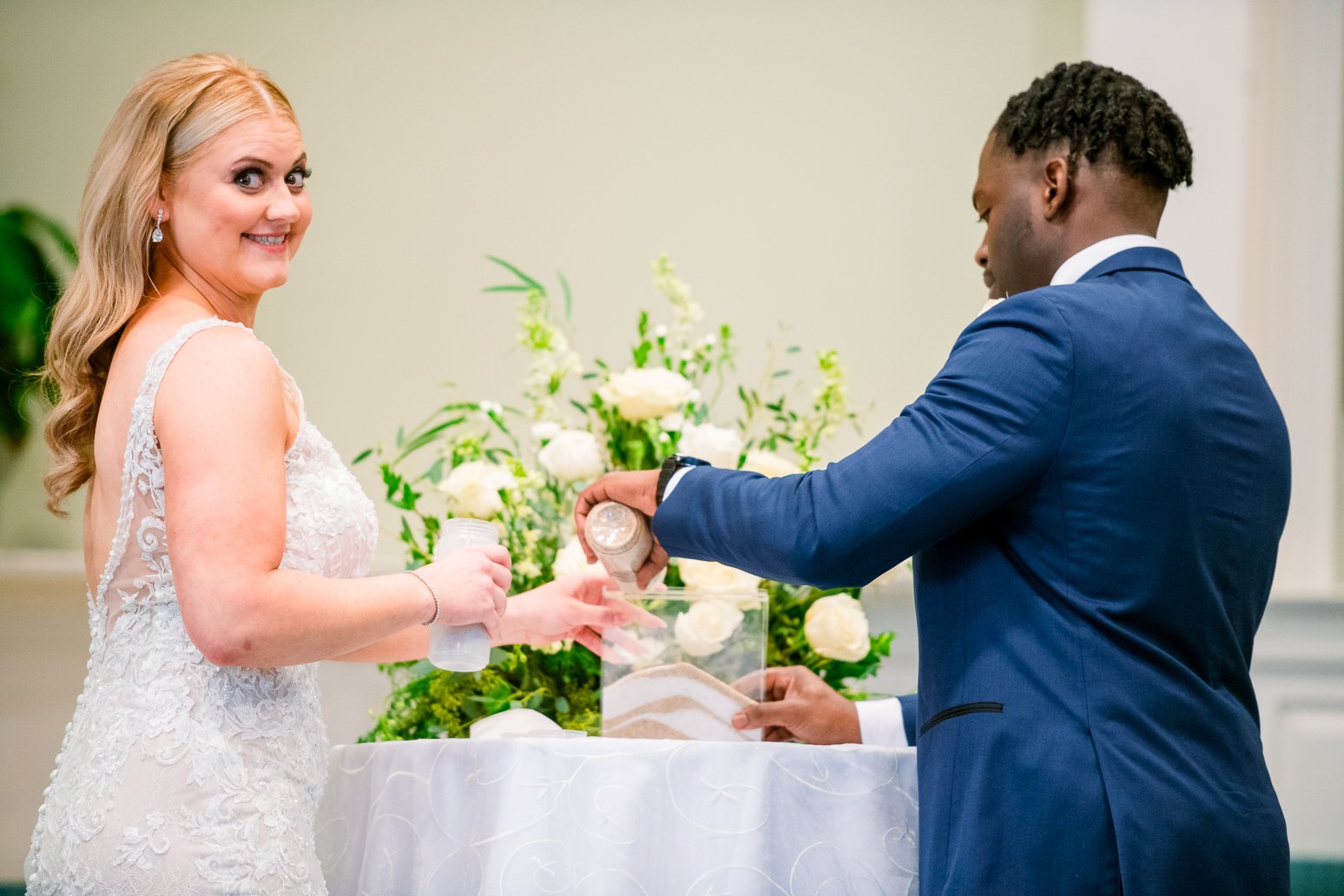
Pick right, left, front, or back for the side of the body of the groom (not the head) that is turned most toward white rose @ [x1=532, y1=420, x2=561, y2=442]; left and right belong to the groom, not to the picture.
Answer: front

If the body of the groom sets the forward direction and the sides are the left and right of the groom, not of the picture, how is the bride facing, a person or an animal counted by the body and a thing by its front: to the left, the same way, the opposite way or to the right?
to the right

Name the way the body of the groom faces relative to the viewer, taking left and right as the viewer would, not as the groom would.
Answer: facing away from the viewer and to the left of the viewer

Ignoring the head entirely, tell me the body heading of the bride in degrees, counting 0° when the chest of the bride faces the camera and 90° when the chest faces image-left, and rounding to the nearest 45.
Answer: approximately 270°

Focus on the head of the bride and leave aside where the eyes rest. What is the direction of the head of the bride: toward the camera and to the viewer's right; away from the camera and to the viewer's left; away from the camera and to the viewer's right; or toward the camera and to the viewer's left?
toward the camera and to the viewer's right

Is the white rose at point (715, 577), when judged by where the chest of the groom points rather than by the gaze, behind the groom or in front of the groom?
in front

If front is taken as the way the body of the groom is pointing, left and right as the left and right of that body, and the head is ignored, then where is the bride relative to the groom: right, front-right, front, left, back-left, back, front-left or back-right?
front-left

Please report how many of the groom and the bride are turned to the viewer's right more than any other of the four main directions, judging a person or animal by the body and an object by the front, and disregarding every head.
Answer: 1

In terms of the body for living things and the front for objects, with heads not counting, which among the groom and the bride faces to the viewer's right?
the bride

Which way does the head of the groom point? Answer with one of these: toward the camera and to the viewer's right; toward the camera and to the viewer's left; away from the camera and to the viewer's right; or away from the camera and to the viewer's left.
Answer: away from the camera and to the viewer's left
